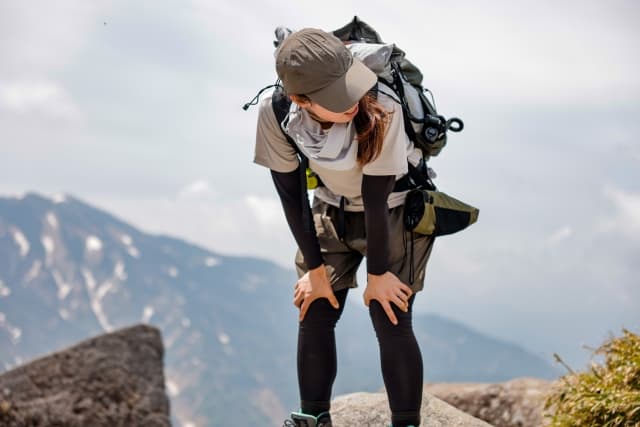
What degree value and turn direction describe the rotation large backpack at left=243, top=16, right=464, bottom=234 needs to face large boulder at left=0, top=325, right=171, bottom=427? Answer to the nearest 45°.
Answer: approximately 90° to its left

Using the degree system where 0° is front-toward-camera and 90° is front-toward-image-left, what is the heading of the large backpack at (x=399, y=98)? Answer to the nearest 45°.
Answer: approximately 225°
